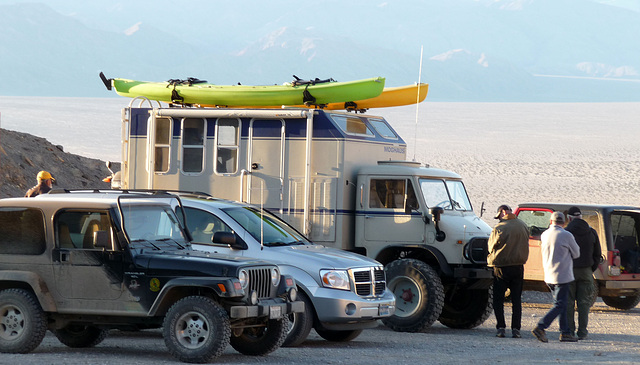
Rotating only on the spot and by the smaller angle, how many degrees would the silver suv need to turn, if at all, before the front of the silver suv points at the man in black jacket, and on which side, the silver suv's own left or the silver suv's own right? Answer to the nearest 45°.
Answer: approximately 45° to the silver suv's own left

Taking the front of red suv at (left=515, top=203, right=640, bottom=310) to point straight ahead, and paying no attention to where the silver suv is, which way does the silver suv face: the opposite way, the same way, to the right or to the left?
the opposite way

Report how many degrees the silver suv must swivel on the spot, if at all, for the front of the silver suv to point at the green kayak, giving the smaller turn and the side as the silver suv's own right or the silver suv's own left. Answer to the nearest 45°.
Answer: approximately 135° to the silver suv's own left

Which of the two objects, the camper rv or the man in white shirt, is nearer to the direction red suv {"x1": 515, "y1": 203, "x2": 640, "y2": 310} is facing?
the camper rv

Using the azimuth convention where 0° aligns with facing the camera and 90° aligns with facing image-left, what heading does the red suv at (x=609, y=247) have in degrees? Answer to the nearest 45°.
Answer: approximately 135°

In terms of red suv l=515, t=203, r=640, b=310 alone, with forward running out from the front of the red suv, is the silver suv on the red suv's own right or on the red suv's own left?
on the red suv's own left

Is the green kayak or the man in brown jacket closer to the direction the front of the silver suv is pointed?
the man in brown jacket

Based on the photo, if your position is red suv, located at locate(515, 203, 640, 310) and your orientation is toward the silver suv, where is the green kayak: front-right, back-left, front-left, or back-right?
front-right

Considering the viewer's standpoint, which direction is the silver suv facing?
facing the viewer and to the right of the viewer

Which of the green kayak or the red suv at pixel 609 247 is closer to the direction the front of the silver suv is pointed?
the red suv

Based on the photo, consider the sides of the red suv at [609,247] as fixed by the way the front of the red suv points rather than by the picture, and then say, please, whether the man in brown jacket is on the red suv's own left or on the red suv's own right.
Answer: on the red suv's own left
